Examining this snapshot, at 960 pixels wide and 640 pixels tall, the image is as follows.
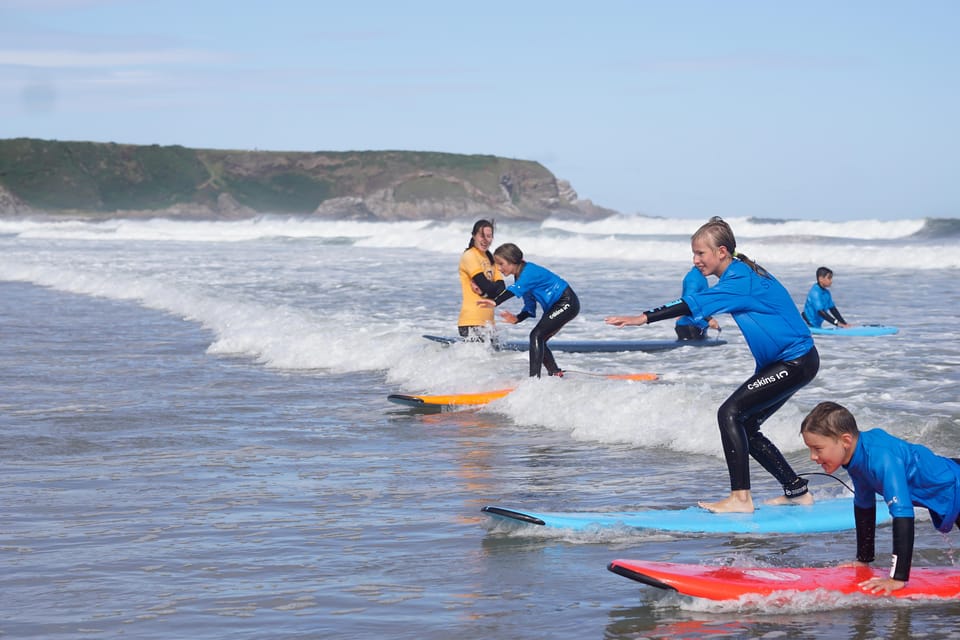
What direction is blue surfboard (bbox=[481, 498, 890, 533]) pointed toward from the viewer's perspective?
to the viewer's left

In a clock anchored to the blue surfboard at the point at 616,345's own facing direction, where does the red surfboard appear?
The red surfboard is roughly at 9 o'clock from the blue surfboard.

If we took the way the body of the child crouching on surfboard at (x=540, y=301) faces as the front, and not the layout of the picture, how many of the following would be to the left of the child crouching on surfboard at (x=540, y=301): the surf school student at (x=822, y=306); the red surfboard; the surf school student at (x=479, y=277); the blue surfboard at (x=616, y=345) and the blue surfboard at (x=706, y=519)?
2

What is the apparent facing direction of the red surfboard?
to the viewer's left

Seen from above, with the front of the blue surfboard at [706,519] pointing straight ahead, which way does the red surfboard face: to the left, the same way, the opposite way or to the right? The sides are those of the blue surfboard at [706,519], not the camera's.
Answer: the same way

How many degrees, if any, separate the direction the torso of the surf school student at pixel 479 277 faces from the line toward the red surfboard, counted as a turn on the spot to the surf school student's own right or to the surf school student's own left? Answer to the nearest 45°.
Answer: approximately 45° to the surf school student's own right

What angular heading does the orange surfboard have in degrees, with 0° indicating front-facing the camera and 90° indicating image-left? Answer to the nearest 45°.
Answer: approximately 90°

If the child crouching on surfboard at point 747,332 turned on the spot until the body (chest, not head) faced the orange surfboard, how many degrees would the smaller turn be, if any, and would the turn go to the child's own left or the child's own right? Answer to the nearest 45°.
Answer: approximately 45° to the child's own right

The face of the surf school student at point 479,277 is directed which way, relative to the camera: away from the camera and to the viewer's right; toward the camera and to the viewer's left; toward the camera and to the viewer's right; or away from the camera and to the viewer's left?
toward the camera and to the viewer's right

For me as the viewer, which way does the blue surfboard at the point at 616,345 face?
facing to the left of the viewer

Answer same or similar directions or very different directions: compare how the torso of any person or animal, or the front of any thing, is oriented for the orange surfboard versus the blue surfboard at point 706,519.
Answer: same or similar directions

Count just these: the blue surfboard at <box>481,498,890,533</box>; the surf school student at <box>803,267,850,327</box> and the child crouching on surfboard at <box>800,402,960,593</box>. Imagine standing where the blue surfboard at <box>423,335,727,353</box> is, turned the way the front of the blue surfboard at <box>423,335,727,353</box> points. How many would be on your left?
2

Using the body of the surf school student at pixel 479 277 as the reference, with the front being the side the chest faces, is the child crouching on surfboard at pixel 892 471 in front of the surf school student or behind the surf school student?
in front
